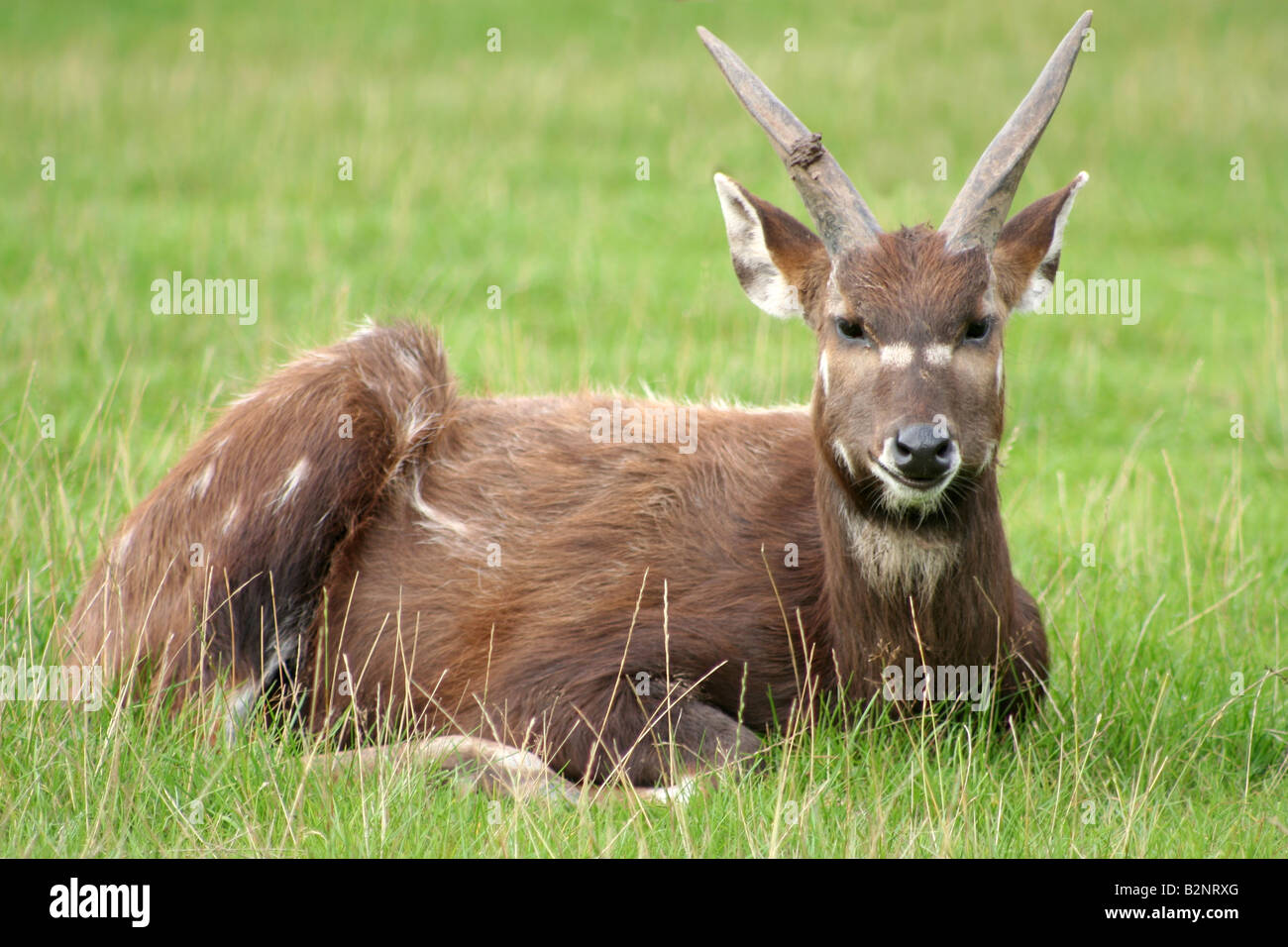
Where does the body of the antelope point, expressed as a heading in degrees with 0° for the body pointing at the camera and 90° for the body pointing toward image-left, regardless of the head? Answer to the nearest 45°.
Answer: approximately 270°
